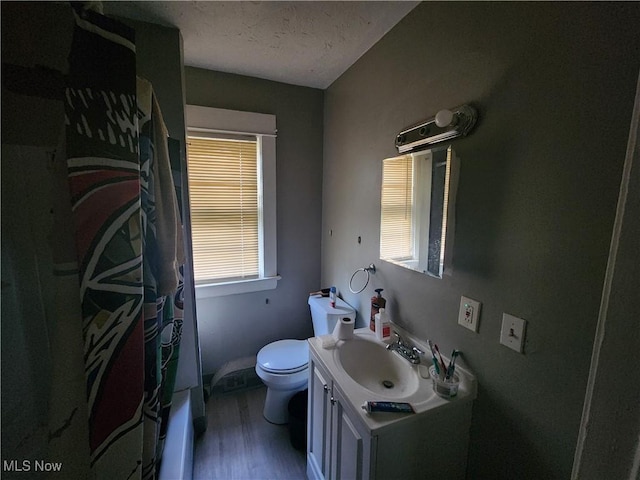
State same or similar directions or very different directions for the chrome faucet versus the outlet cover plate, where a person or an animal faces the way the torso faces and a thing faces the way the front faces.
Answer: same or similar directions

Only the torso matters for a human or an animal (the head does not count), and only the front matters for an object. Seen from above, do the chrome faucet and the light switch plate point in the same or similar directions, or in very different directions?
same or similar directions

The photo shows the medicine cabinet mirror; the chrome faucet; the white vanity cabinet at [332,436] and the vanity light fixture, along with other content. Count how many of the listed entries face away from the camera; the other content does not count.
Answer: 0

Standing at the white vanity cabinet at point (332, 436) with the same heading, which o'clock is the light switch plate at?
The light switch plate is roughly at 8 o'clock from the white vanity cabinet.

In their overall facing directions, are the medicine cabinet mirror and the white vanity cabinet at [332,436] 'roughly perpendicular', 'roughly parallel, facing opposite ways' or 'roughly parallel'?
roughly parallel

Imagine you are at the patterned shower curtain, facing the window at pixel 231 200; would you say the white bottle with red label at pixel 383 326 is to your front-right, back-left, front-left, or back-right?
front-right

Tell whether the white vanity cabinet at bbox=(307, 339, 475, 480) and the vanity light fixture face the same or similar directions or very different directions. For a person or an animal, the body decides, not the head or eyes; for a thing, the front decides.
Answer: same or similar directions

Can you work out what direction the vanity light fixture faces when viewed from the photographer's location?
facing the viewer and to the left of the viewer

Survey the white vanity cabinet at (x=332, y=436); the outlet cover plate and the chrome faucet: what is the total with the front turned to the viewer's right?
0
